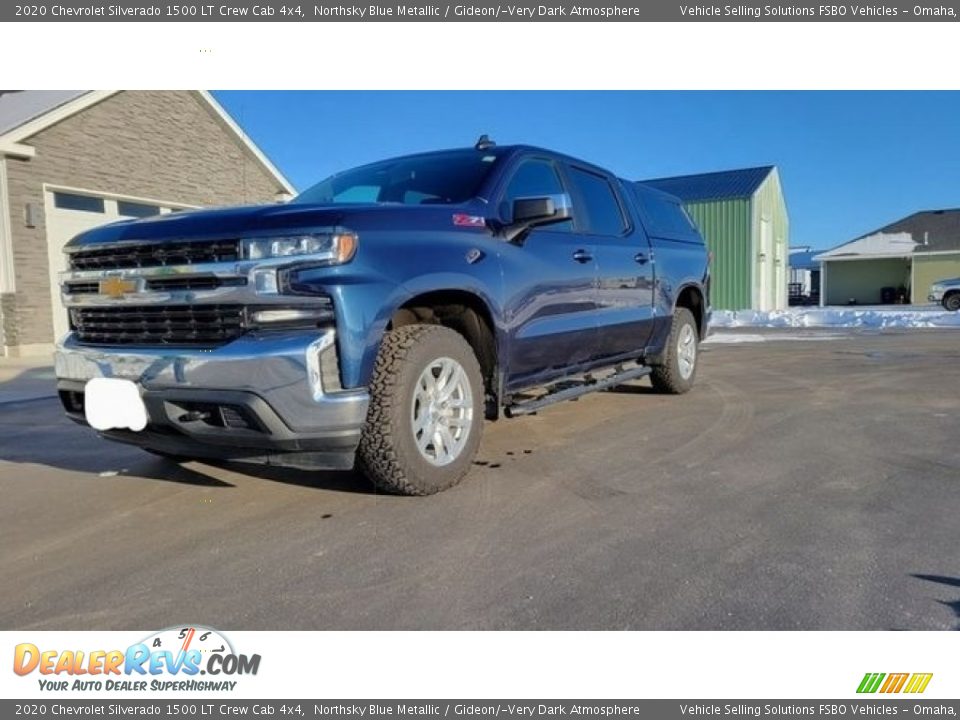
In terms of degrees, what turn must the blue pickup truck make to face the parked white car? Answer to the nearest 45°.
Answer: approximately 180°

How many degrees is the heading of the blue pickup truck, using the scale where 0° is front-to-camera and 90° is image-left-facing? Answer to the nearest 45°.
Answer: approximately 45°

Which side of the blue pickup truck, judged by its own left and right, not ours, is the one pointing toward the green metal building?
back
